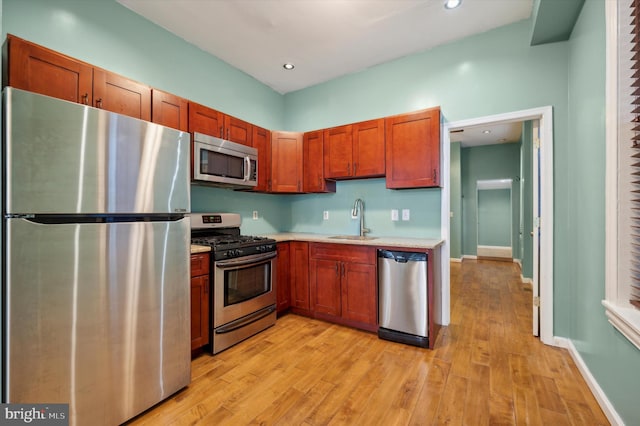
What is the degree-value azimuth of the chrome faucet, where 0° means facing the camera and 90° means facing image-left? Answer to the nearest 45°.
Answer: approximately 45°

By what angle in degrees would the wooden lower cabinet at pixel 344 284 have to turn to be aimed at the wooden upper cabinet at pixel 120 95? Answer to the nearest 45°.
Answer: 0° — it already faces it

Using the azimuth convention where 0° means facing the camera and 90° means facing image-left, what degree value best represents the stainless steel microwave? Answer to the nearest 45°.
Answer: approximately 315°

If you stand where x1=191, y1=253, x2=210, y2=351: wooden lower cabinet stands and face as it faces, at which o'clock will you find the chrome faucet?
The chrome faucet is roughly at 10 o'clock from the wooden lower cabinet.

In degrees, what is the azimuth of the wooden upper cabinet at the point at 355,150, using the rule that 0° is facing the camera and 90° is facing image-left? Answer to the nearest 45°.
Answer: approximately 45°

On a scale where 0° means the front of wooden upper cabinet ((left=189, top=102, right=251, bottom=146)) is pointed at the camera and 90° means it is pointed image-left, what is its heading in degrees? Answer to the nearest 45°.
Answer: approximately 315°
